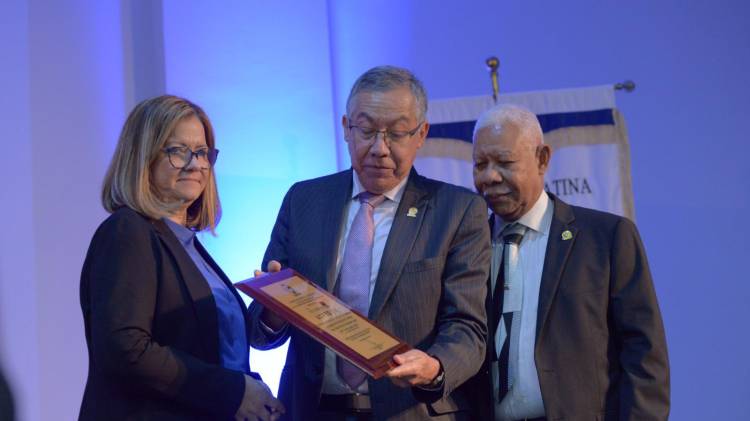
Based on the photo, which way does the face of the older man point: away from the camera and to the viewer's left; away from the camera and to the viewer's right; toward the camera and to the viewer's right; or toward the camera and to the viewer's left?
toward the camera and to the viewer's left

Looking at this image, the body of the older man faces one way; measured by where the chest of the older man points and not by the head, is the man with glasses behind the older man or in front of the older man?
in front

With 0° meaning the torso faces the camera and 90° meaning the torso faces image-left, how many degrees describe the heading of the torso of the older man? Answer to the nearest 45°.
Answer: approximately 45°

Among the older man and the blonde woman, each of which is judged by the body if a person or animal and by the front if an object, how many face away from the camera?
0

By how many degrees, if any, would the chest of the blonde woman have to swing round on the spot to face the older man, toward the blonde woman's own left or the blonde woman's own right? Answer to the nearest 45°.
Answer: approximately 45° to the blonde woman's own left

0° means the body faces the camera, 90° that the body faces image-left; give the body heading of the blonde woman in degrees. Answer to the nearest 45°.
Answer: approximately 315°

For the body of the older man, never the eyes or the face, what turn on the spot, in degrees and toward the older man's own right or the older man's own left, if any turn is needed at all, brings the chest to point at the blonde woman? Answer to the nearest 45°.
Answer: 0° — they already face them
